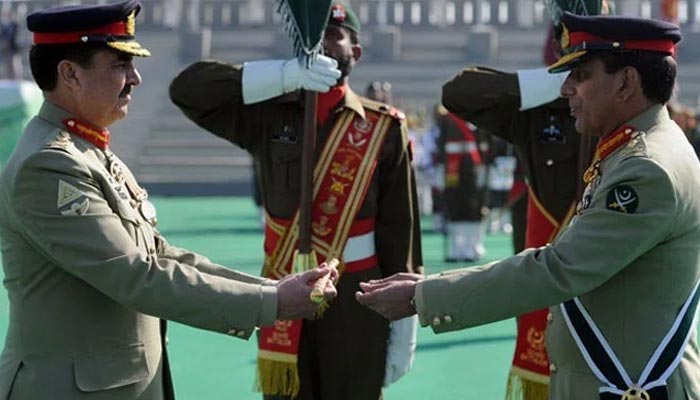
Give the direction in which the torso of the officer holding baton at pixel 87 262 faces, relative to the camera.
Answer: to the viewer's right

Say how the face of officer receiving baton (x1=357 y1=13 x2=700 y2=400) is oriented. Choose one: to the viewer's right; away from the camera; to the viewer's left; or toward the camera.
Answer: to the viewer's left

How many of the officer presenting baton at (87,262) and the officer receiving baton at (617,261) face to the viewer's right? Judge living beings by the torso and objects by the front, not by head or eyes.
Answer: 1

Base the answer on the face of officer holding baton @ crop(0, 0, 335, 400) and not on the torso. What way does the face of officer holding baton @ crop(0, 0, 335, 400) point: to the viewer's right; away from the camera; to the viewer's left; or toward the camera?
to the viewer's right

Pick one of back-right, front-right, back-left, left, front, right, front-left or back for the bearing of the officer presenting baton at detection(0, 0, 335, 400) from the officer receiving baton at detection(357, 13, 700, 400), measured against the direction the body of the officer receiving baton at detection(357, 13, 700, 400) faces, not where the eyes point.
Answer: front

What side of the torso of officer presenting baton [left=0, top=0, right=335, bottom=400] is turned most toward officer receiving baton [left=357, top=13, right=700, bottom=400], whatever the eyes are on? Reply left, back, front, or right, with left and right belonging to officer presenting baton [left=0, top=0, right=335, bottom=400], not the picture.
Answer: front

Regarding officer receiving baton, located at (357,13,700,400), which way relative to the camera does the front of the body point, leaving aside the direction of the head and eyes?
to the viewer's left

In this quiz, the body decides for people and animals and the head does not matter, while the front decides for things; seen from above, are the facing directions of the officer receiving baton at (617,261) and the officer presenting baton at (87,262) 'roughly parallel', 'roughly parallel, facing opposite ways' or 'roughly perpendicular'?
roughly parallel, facing opposite ways
